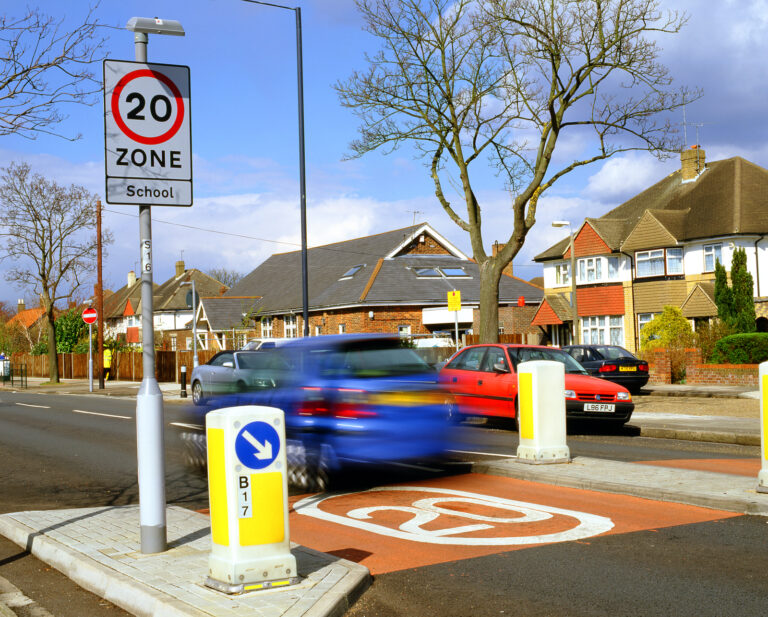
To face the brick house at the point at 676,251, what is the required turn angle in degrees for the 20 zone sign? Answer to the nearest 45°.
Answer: approximately 135° to its left

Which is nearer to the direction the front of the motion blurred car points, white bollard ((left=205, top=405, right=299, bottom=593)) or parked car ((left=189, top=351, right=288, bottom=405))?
the parked car

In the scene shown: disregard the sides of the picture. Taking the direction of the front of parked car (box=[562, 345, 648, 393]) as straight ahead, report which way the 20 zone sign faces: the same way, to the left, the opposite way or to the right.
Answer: the opposite way

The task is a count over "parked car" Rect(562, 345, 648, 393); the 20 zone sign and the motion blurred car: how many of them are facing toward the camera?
1

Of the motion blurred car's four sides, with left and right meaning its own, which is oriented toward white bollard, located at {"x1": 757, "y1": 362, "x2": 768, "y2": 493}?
back

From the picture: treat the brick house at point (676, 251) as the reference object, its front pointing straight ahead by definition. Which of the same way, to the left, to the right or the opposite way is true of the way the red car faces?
to the left

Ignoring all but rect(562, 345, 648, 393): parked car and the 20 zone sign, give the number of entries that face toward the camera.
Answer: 1

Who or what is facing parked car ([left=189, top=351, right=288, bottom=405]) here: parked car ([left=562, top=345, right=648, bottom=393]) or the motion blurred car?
the motion blurred car
